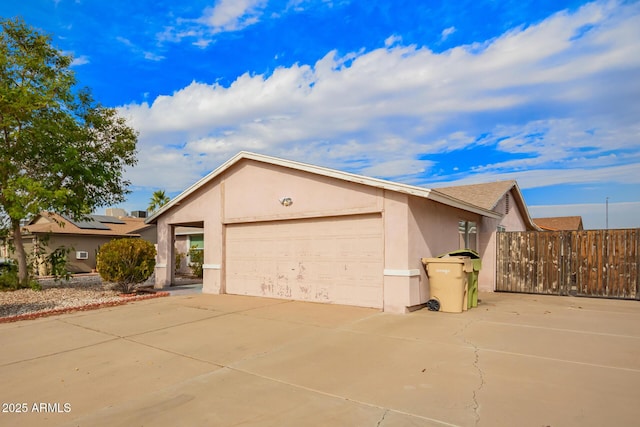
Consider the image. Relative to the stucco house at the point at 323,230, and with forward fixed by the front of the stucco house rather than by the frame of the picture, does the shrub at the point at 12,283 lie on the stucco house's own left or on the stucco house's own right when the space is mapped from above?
on the stucco house's own right

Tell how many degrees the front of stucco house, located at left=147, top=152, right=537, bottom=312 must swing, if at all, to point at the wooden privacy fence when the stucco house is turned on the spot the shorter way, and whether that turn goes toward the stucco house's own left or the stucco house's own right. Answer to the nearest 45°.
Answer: approximately 135° to the stucco house's own left

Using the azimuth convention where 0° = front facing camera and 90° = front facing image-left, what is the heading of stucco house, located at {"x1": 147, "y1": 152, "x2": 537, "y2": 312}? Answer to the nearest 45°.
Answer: approximately 45°

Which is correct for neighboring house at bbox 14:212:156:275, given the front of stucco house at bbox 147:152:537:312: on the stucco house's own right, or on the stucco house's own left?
on the stucco house's own right
